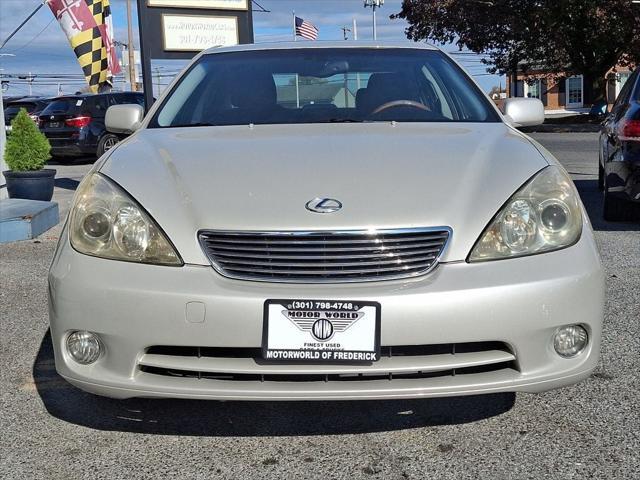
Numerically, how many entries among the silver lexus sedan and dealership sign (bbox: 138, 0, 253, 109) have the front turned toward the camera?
2

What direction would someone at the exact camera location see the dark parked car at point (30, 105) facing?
facing away from the viewer and to the right of the viewer

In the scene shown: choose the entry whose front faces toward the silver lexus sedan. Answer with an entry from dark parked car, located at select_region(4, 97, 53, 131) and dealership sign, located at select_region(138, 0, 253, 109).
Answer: the dealership sign

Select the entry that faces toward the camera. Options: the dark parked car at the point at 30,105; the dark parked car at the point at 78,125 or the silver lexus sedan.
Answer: the silver lexus sedan

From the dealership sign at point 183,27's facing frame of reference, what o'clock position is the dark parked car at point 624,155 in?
The dark parked car is roughly at 11 o'clock from the dealership sign.

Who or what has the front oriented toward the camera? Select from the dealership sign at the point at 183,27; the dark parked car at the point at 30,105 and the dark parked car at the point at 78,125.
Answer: the dealership sign

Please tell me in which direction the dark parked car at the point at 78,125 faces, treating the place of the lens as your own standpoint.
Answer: facing away from the viewer and to the right of the viewer

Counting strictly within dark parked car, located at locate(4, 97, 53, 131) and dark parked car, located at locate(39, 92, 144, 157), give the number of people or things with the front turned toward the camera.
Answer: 0

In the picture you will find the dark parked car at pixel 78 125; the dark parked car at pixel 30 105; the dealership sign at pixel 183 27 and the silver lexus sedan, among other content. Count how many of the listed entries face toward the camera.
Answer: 2

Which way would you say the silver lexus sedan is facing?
toward the camera

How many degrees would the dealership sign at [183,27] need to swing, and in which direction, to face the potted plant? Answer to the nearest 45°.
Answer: approximately 45° to its right

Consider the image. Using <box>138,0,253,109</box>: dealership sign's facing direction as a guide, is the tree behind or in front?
behind

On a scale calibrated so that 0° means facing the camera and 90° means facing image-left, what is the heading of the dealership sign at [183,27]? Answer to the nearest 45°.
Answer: approximately 0°

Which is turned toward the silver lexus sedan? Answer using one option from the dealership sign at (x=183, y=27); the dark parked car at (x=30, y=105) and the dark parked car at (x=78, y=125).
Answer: the dealership sign

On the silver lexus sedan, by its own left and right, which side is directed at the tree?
back
